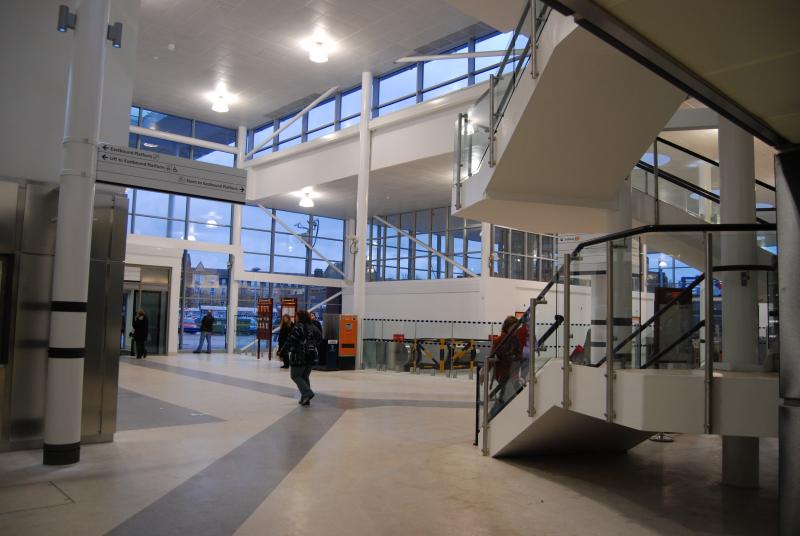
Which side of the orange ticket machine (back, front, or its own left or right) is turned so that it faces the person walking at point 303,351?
front

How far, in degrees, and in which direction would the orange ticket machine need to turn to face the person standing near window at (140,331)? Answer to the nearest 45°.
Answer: approximately 90° to its right

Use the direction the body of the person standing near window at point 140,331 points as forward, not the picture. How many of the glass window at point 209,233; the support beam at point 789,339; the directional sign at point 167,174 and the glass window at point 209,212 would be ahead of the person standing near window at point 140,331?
2

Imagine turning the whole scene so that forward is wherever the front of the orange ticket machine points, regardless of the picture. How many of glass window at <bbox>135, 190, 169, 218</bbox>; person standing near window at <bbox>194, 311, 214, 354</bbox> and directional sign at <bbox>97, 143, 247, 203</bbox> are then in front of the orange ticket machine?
1

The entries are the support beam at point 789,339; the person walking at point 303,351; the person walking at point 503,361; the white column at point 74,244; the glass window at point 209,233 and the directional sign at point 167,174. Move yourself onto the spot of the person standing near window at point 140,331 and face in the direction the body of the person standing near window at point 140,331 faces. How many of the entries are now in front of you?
5
